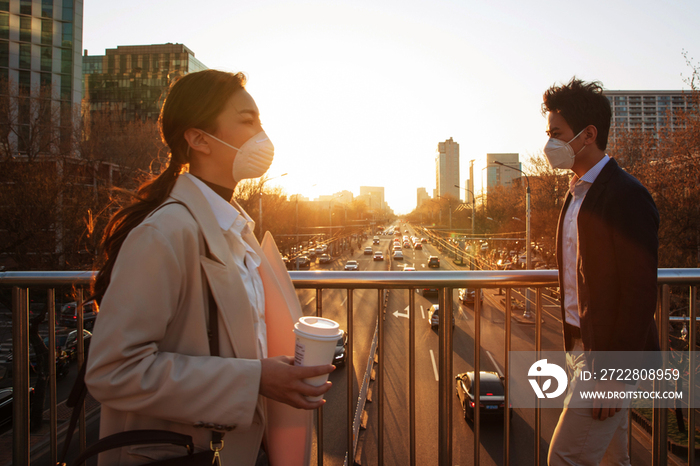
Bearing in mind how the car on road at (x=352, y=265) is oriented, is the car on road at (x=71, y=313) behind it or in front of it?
in front

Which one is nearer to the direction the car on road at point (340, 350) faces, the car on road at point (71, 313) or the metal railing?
the metal railing

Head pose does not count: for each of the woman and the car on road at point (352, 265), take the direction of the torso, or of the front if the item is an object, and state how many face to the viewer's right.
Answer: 1

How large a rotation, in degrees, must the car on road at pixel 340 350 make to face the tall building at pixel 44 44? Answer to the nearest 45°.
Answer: approximately 135° to its right

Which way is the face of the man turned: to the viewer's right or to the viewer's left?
to the viewer's left

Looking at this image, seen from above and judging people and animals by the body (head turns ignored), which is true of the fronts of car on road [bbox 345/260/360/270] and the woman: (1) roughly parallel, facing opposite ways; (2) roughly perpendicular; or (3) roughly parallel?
roughly perpendicular

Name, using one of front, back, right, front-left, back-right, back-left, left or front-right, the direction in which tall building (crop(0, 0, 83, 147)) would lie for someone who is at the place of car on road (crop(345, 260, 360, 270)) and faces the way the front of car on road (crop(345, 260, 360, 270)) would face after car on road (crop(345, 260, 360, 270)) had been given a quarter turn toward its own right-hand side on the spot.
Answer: front

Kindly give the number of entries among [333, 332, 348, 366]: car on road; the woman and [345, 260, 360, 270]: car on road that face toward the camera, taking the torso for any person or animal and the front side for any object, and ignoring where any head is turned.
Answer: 2

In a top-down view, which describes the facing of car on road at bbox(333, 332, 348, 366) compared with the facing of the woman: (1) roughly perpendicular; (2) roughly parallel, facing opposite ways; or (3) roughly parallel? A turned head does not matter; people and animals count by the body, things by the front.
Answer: roughly perpendicular

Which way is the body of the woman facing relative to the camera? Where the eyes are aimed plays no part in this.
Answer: to the viewer's right

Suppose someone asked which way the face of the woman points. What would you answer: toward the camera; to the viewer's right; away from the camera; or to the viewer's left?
to the viewer's right

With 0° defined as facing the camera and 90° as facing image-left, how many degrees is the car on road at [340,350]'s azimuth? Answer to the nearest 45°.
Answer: approximately 0°

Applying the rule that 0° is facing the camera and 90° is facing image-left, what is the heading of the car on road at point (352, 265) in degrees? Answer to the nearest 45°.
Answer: approximately 0°
